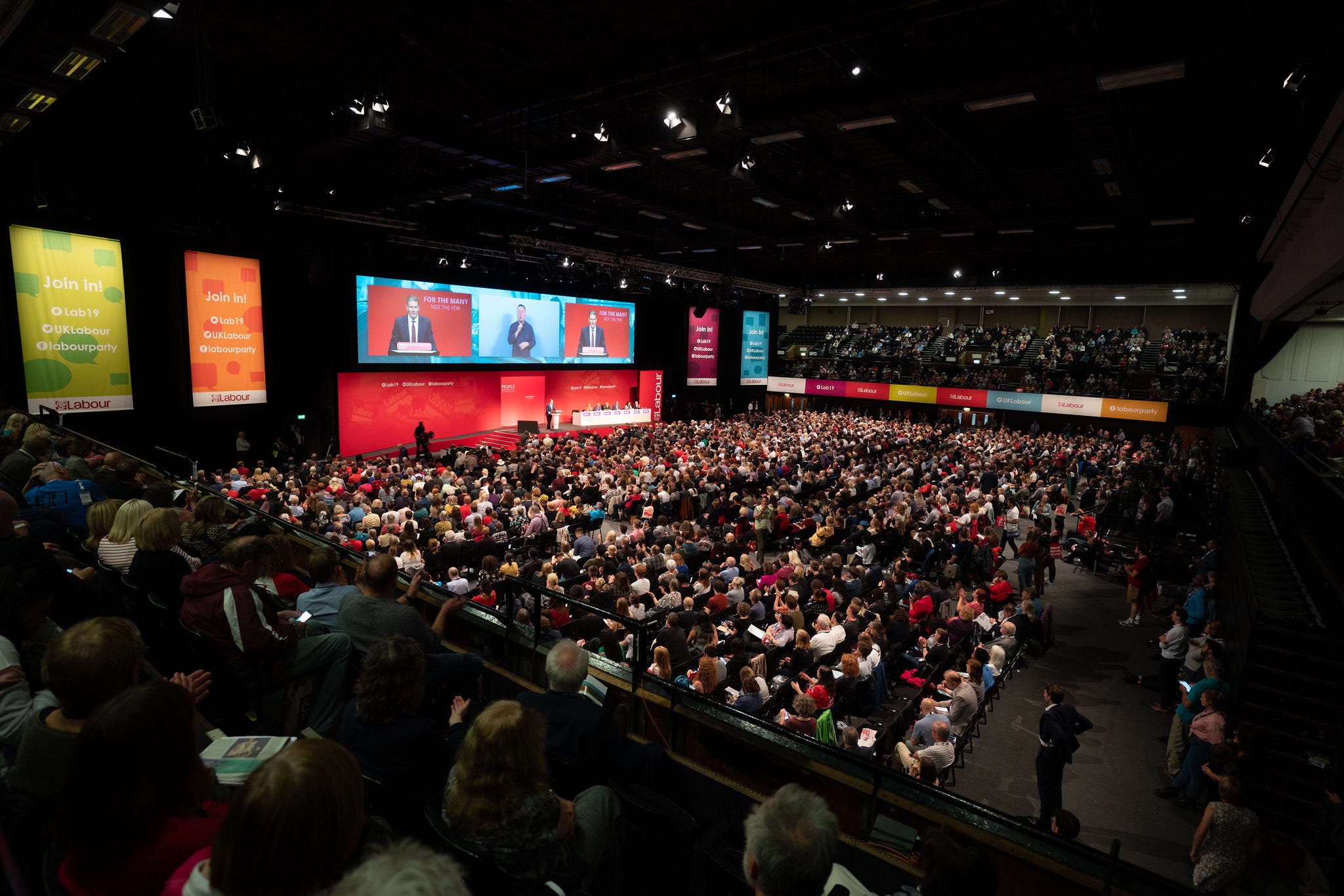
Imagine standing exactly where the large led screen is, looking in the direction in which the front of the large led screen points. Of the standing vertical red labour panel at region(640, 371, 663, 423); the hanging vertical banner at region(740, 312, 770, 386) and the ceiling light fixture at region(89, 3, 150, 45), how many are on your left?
2

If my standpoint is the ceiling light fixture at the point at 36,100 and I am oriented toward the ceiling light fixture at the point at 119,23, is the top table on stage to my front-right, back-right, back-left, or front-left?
back-left

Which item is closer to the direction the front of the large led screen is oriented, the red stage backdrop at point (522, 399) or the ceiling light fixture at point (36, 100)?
the ceiling light fixture

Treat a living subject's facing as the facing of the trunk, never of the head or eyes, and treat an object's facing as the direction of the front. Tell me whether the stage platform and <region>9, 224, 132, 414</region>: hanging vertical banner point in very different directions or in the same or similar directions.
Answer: same or similar directions

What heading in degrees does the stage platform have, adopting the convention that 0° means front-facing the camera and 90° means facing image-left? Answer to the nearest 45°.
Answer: approximately 315°

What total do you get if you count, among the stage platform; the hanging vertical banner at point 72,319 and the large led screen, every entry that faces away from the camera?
0

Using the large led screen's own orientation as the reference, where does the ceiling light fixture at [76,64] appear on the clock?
The ceiling light fixture is roughly at 2 o'clock from the large led screen.

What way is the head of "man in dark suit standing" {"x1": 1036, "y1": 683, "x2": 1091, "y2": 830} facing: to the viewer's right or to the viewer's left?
to the viewer's left

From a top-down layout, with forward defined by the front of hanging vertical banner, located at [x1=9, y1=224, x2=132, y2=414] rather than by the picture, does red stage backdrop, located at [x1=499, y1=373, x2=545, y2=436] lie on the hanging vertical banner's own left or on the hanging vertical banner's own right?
on the hanging vertical banner's own left

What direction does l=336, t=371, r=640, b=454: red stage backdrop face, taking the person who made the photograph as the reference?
facing the viewer and to the right of the viewer

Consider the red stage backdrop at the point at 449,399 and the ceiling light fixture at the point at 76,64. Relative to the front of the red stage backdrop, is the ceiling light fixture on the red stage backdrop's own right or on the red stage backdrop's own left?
on the red stage backdrop's own right

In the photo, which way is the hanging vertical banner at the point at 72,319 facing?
toward the camera

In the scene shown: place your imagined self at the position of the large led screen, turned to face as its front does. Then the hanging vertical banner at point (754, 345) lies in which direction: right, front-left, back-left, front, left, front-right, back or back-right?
left
